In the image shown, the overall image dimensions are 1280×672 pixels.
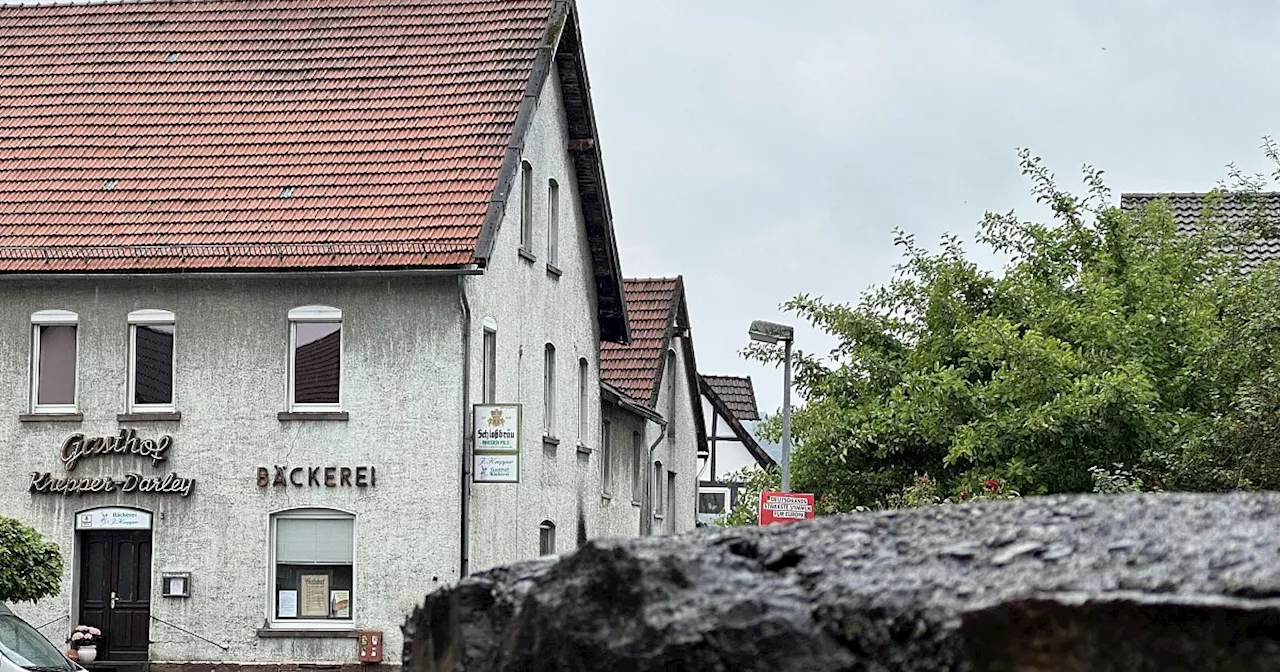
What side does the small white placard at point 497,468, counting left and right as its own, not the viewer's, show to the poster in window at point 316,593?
right

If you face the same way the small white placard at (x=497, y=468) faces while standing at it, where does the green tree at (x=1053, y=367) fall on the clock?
The green tree is roughly at 9 o'clock from the small white placard.

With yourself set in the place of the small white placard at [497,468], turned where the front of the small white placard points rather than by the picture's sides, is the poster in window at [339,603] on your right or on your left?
on your right

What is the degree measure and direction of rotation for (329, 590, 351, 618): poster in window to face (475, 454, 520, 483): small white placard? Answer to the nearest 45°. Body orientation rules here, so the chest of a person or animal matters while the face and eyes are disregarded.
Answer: approximately 45° to its left

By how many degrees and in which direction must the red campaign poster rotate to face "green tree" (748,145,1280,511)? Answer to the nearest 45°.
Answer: approximately 135° to its left

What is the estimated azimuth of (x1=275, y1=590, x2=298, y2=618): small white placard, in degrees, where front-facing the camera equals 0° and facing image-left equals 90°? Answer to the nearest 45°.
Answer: approximately 0°
